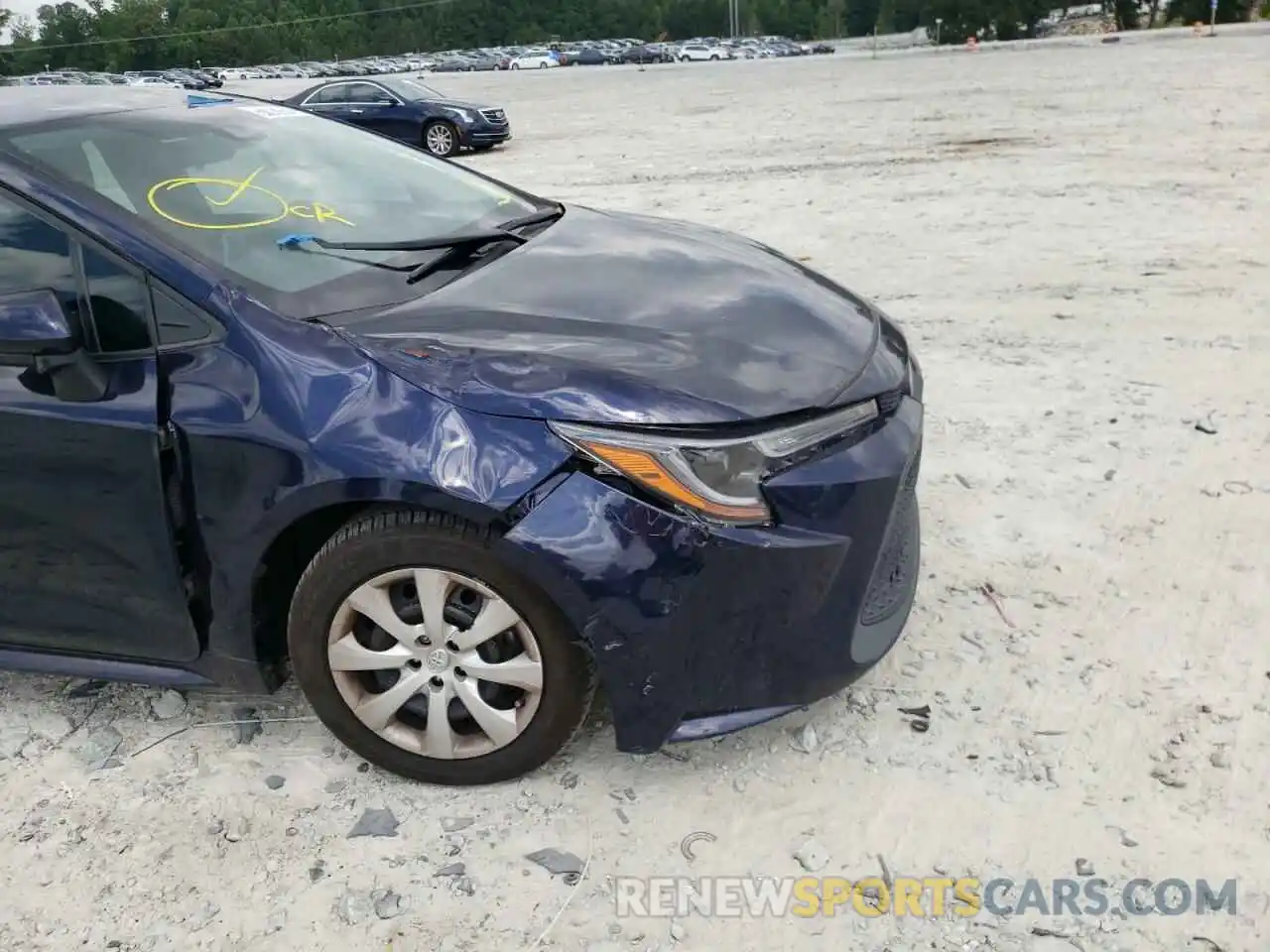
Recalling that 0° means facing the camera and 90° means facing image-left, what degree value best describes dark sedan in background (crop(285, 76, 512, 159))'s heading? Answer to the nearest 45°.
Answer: approximately 315°

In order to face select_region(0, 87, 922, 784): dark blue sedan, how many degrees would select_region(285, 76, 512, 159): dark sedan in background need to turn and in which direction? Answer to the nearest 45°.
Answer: approximately 45° to its right
